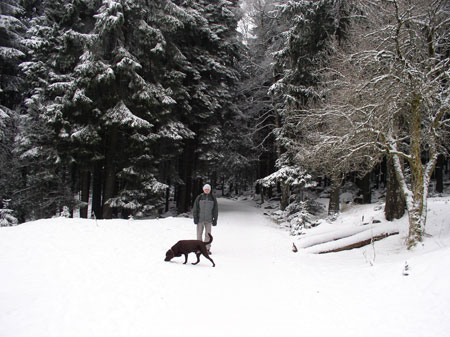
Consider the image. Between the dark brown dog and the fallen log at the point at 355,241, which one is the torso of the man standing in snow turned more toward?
the dark brown dog

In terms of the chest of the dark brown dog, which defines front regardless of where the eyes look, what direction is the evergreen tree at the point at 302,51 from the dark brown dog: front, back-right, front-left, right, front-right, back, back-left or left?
back-right

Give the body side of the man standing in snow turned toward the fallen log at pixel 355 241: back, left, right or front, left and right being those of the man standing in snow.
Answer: left

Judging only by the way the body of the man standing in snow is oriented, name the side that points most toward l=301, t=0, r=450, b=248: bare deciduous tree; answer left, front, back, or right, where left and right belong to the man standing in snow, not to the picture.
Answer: left

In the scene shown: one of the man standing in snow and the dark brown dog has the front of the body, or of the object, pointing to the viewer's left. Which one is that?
the dark brown dog

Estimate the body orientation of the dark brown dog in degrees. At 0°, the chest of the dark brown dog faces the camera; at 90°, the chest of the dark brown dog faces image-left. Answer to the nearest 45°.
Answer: approximately 90°

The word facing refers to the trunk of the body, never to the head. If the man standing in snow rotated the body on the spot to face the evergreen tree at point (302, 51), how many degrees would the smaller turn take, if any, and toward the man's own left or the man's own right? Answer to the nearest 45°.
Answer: approximately 135° to the man's own left

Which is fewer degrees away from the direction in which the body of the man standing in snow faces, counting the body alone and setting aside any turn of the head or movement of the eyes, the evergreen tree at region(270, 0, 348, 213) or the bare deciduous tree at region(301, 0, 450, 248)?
the bare deciduous tree

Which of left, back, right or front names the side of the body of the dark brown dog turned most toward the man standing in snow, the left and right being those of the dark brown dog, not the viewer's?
right

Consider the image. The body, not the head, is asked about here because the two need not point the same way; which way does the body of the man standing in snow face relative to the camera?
toward the camera

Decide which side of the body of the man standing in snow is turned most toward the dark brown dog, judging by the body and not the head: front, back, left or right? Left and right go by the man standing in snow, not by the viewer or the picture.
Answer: front

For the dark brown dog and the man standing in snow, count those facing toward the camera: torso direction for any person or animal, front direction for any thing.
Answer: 1

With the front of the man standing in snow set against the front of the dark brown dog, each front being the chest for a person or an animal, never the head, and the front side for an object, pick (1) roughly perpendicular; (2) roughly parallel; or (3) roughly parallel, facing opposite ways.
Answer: roughly perpendicular

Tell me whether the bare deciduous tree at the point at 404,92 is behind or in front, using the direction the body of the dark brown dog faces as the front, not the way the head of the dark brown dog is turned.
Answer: behind
